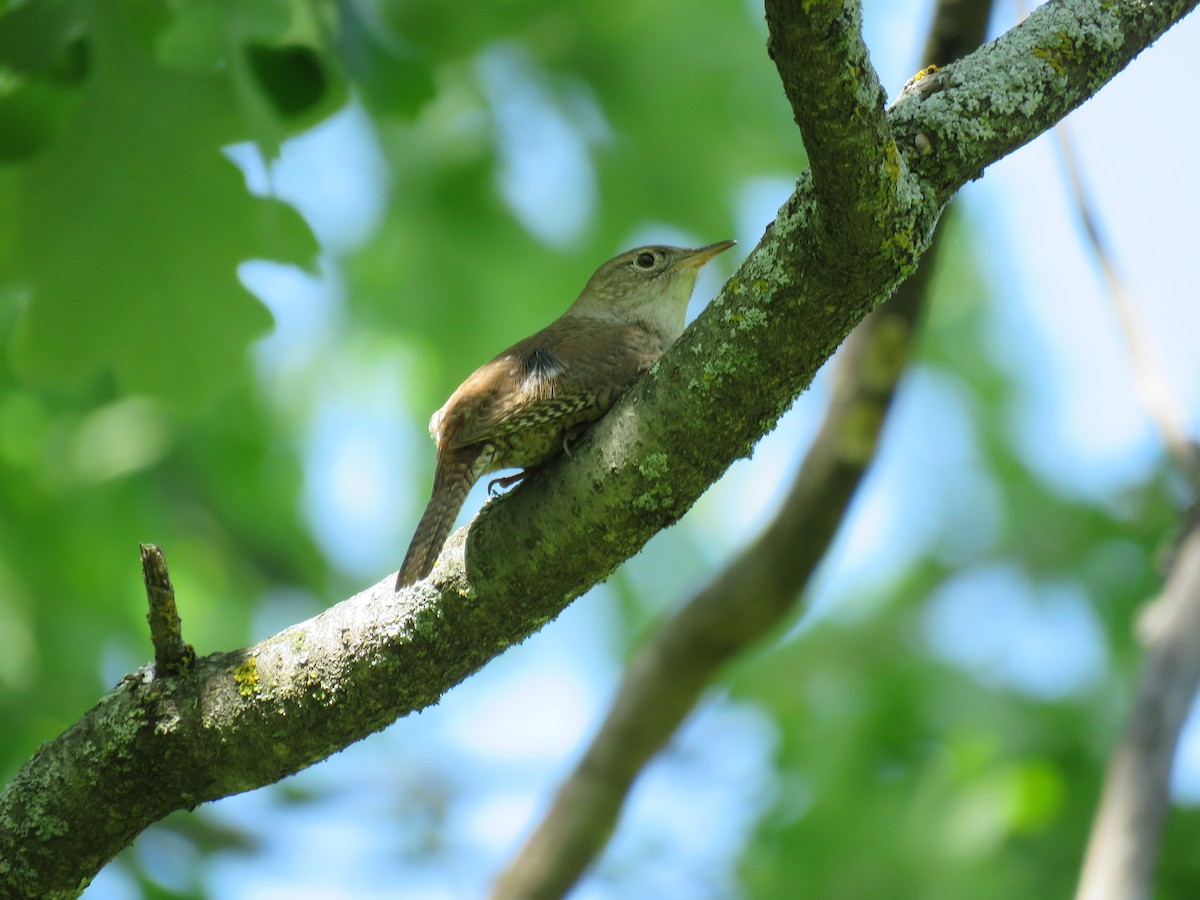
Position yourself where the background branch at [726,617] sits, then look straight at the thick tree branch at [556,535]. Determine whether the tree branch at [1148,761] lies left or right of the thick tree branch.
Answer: left

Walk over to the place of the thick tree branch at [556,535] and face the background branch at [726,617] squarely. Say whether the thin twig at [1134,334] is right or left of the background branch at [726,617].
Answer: right

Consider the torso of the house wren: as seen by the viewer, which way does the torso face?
to the viewer's right
